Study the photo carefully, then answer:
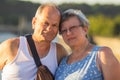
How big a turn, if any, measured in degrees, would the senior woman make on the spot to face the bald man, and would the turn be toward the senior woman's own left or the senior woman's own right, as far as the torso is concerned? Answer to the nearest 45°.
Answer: approximately 45° to the senior woman's own right

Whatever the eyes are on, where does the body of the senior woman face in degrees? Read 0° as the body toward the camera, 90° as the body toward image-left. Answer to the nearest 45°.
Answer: approximately 45°

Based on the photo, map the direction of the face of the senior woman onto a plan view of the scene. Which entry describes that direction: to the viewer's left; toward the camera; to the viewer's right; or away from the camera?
toward the camera
